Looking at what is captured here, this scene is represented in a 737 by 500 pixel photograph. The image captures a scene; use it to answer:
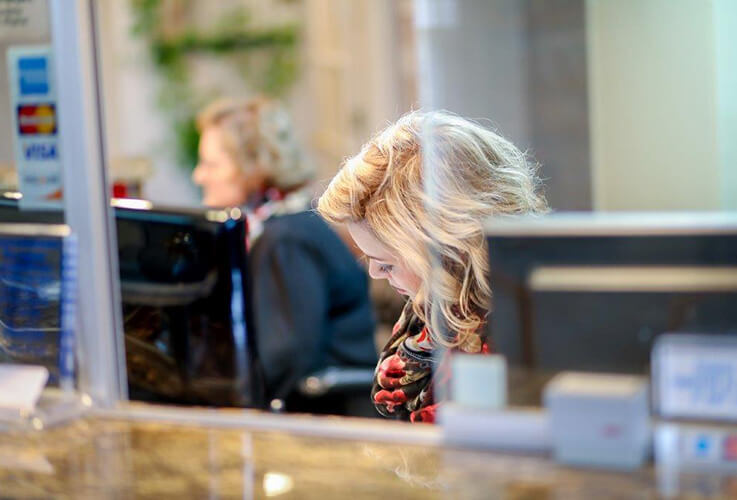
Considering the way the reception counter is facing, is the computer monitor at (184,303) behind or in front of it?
behind

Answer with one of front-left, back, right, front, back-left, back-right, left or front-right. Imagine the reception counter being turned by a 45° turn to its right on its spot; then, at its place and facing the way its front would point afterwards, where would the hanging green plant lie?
back-right

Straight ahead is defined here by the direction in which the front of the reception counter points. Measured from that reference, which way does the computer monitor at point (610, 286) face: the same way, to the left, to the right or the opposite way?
the opposite way

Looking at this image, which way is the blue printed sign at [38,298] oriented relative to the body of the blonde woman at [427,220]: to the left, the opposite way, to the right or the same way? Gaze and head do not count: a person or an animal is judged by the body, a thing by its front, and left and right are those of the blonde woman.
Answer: to the left

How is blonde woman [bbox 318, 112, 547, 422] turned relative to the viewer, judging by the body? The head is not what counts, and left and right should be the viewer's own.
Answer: facing to the left of the viewer

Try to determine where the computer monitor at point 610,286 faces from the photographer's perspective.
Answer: facing away from the viewer

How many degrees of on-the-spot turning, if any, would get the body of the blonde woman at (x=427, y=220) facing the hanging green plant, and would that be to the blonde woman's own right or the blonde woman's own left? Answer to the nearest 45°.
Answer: approximately 90° to the blonde woman's own right

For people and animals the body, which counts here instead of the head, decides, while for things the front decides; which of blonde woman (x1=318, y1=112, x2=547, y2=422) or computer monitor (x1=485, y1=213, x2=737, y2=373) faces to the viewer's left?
the blonde woman

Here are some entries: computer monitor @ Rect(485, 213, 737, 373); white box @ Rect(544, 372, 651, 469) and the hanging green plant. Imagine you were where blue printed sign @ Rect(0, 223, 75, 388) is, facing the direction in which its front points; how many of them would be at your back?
1

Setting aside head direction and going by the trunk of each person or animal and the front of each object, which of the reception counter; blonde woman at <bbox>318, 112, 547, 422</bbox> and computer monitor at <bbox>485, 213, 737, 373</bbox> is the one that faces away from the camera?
the computer monitor
